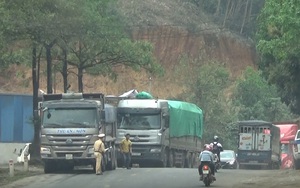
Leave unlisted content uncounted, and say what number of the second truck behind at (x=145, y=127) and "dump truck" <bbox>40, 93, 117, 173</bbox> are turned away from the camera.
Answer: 0

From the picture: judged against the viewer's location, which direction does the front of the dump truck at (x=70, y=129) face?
facing the viewer

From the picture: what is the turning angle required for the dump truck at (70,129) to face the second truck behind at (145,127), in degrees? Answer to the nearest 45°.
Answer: approximately 135° to its left

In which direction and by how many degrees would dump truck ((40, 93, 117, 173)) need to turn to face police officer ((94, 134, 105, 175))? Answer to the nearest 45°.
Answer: approximately 45° to its left

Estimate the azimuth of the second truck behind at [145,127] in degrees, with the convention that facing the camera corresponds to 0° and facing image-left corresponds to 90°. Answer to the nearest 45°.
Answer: approximately 45°

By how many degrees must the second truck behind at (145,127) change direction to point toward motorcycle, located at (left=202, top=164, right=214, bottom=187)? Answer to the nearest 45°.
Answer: approximately 45° to its left

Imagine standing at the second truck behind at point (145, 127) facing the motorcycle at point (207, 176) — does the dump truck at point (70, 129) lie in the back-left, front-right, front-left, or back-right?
front-right
